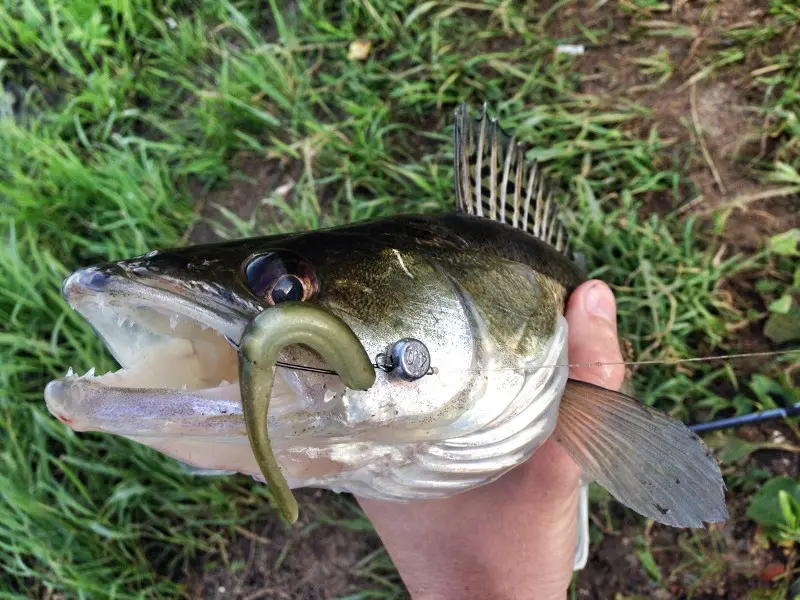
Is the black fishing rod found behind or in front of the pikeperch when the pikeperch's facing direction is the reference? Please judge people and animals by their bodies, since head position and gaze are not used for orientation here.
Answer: behind

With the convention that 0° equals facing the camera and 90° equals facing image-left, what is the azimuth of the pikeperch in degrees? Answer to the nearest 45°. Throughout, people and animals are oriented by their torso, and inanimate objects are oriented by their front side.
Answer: approximately 45°
